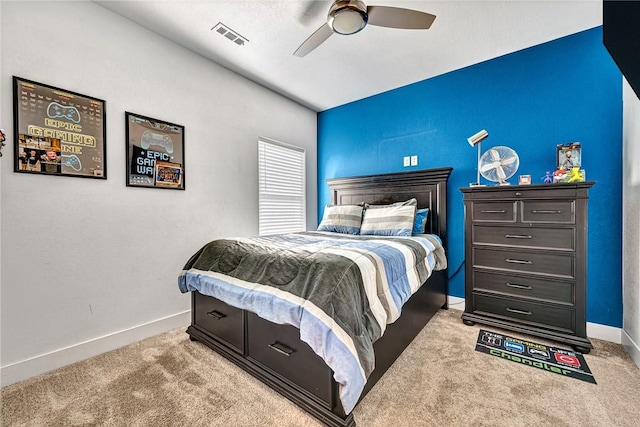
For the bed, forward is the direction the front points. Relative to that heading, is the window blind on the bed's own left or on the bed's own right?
on the bed's own right

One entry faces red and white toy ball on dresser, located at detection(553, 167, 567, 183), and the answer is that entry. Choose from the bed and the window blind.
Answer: the window blind

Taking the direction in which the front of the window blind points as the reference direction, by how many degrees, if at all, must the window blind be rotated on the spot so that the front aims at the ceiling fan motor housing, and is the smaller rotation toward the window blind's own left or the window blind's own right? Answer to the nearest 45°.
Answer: approximately 45° to the window blind's own right

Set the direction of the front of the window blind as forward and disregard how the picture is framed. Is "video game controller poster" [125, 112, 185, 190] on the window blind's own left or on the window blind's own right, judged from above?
on the window blind's own right

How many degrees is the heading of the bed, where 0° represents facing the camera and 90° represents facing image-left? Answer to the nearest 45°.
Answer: approximately 45°

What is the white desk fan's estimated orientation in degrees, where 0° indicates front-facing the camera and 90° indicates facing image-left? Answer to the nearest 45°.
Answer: approximately 0°

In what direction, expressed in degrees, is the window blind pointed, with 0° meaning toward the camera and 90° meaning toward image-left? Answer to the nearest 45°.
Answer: approximately 315°

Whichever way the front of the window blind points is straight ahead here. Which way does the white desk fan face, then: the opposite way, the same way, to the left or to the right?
to the right

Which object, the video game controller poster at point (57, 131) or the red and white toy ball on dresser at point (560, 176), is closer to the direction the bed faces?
the video game controller poster

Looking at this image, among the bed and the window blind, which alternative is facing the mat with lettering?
the window blind

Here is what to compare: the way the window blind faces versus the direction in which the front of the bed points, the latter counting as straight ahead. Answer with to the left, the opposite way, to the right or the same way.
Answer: to the left
